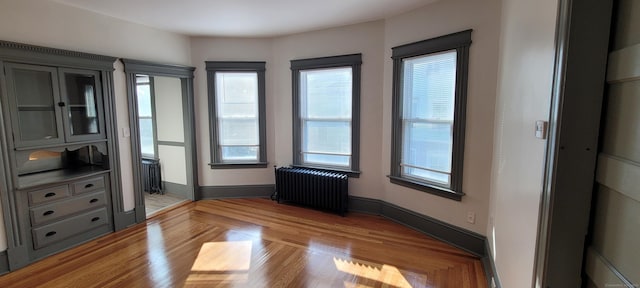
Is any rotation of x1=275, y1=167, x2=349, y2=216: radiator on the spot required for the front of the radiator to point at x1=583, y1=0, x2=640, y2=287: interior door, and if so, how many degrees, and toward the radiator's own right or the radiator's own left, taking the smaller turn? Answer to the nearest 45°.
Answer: approximately 45° to the radiator's own left

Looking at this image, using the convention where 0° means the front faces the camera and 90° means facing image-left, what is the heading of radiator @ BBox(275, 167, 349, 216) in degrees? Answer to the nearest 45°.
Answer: approximately 45°

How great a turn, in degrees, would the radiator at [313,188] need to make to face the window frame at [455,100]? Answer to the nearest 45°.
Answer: approximately 90° to its left

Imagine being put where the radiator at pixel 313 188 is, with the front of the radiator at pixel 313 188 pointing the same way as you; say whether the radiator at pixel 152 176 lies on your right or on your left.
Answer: on your right

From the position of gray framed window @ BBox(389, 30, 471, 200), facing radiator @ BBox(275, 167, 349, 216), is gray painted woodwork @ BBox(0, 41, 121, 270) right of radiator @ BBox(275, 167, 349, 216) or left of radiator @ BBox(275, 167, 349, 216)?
left

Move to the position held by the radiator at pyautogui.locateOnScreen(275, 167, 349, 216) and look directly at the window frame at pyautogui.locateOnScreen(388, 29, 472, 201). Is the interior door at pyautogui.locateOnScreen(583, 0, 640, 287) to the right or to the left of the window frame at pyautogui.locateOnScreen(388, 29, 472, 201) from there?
right

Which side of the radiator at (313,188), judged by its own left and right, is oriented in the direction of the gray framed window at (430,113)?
left

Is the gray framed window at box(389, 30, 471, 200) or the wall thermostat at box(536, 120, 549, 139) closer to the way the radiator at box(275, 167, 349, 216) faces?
the wall thermostat

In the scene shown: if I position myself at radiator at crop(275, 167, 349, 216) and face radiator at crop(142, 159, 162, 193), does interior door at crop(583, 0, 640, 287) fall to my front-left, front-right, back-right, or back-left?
back-left

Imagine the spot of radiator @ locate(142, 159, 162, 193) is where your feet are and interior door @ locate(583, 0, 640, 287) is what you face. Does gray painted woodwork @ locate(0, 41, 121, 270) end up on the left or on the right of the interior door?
right

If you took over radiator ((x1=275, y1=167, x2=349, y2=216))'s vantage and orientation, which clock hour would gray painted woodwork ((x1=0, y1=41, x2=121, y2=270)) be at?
The gray painted woodwork is roughly at 1 o'clock from the radiator.
